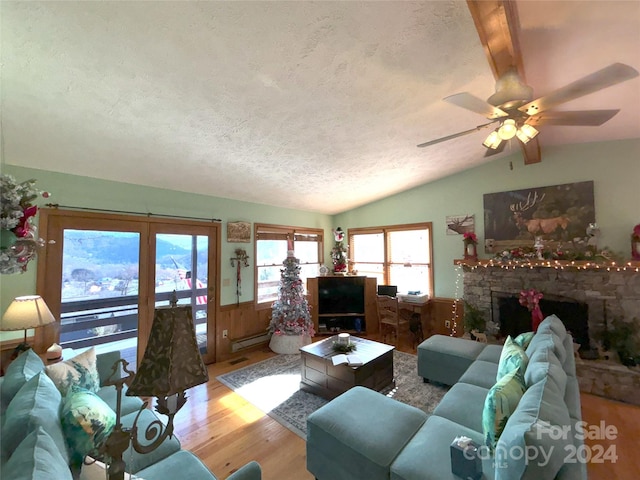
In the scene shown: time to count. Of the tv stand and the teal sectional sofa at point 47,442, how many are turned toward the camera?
1

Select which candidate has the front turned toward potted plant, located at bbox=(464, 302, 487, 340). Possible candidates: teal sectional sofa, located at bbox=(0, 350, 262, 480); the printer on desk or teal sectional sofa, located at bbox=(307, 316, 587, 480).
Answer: teal sectional sofa, located at bbox=(0, 350, 262, 480)

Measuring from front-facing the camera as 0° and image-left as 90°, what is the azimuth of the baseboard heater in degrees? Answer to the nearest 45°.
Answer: approximately 315°

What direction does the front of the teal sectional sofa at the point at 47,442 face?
to the viewer's right

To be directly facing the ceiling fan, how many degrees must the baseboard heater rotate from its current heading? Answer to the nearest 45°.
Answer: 0° — it already faces it

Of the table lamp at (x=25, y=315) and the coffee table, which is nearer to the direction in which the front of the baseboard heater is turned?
the coffee table

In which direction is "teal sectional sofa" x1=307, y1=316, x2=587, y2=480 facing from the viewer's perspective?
to the viewer's left

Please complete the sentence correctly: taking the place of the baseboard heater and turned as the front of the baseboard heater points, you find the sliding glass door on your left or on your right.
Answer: on your right

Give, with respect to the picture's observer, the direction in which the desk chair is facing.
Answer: facing away from the viewer and to the right of the viewer

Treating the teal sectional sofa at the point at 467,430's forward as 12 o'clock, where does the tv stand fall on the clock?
The tv stand is roughly at 2 o'clock from the teal sectional sofa.
